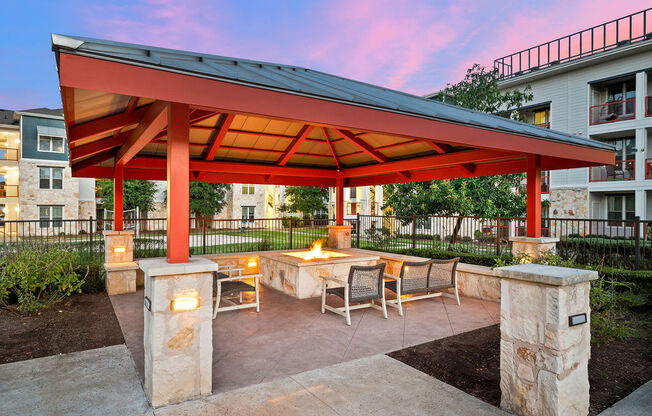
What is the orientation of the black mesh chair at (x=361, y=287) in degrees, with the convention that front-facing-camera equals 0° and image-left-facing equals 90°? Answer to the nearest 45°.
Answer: approximately 135°

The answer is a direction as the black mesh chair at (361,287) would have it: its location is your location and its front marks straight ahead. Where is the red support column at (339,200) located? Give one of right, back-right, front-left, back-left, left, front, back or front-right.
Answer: front-right

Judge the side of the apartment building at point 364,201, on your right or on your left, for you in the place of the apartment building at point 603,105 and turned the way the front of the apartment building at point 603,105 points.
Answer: on your right

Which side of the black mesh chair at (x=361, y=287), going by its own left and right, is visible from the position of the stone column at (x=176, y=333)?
left

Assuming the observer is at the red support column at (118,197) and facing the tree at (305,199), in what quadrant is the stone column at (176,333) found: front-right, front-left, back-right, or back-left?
back-right

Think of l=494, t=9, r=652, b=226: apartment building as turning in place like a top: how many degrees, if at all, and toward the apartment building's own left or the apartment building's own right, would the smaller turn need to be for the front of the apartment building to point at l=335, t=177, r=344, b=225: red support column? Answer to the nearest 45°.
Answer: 0° — it already faces it

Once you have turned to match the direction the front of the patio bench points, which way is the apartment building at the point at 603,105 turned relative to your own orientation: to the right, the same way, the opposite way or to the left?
to the left

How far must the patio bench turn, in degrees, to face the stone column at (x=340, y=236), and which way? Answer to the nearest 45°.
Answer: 0° — it already faces it

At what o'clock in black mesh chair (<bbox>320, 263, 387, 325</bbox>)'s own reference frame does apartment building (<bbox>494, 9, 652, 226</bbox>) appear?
The apartment building is roughly at 3 o'clock from the black mesh chair.

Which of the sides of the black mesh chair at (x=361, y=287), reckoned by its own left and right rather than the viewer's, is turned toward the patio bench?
right
